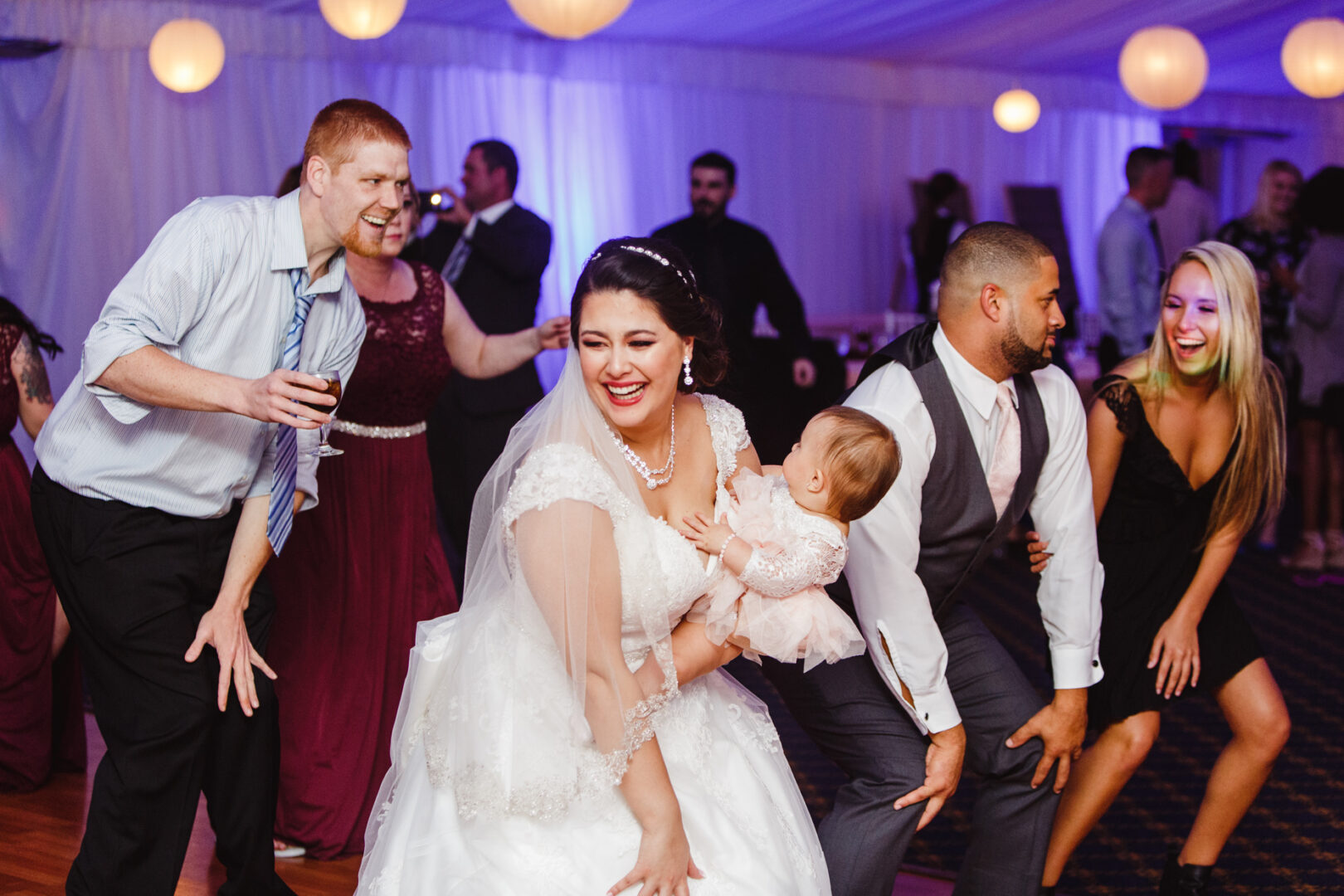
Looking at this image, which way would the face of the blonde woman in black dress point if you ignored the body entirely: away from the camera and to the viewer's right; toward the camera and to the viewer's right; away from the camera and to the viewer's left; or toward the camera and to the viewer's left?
toward the camera and to the viewer's left

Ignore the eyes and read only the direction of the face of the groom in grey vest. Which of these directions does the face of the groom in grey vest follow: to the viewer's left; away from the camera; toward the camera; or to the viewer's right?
to the viewer's right

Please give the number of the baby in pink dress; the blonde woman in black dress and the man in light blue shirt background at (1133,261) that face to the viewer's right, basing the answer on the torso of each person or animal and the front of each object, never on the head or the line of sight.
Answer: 1

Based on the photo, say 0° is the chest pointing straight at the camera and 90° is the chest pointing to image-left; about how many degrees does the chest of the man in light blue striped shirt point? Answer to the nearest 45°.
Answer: approximately 315°

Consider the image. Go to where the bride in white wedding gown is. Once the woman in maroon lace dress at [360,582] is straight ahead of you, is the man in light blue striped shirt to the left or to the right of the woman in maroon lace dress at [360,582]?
left

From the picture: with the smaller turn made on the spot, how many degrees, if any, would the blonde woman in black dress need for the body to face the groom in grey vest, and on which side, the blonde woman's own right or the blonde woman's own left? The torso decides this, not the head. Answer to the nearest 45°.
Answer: approximately 45° to the blonde woman's own right

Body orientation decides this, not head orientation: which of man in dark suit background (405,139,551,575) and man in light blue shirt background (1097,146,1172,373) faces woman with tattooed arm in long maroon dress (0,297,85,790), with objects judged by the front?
the man in dark suit background

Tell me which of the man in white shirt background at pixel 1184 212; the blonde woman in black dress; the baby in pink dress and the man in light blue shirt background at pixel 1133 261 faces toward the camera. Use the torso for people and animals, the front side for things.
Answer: the blonde woman in black dress

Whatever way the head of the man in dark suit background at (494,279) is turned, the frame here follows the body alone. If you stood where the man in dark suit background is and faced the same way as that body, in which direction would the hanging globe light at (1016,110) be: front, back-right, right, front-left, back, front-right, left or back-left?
back

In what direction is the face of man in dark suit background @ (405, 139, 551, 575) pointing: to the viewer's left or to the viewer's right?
to the viewer's left

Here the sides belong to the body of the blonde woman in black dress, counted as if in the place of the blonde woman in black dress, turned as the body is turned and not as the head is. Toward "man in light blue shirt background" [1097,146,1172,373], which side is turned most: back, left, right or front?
back
